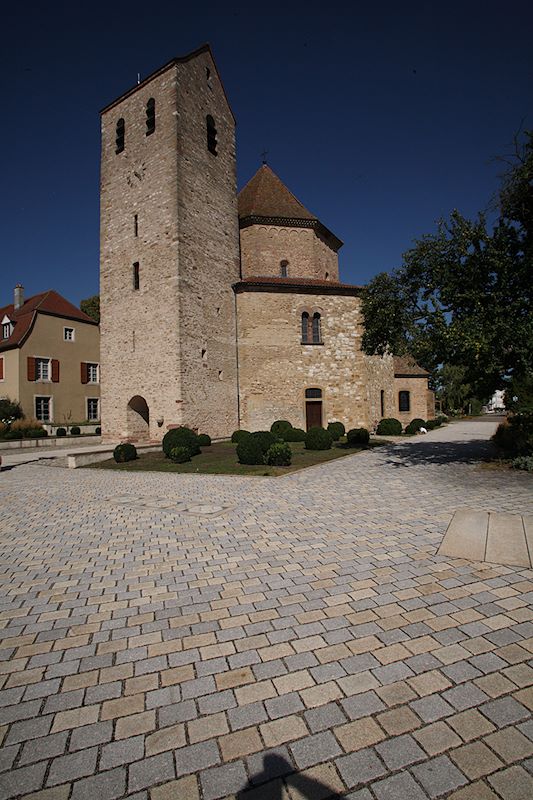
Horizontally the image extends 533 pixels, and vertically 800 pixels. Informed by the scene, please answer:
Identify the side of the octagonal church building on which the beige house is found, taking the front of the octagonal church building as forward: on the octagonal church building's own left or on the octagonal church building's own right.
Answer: on the octagonal church building's own right

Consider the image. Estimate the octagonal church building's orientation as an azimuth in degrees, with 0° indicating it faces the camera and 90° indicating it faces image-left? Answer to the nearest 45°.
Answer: approximately 45°

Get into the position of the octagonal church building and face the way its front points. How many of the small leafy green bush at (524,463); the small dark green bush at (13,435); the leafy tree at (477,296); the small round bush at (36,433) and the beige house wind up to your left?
2

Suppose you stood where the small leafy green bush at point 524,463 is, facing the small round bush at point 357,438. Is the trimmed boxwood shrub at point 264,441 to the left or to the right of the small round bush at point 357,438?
left

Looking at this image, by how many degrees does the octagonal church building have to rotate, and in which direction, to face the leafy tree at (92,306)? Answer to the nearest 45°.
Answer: approximately 90° to its right

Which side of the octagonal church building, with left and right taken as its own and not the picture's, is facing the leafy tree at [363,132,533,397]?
left

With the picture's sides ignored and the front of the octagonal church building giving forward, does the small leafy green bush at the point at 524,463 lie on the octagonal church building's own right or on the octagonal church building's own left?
on the octagonal church building's own left

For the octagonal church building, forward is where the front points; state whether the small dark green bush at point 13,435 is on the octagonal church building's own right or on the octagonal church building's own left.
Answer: on the octagonal church building's own right

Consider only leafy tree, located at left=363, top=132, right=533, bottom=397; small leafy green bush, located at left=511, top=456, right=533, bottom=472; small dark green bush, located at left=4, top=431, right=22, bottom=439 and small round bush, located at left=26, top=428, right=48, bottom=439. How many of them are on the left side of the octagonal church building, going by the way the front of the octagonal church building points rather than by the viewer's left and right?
2

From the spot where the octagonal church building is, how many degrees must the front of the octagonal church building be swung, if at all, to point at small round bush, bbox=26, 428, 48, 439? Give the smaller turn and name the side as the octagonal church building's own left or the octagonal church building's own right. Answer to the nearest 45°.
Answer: approximately 45° to the octagonal church building's own right

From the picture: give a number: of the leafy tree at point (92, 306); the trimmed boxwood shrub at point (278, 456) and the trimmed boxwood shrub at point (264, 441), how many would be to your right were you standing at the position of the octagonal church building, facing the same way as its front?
1

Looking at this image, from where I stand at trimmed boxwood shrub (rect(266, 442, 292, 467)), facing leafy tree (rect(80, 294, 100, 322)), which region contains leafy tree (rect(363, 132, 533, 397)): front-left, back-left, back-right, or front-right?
back-right
